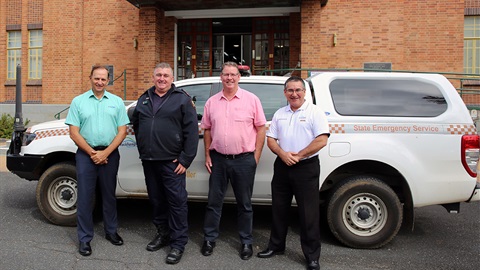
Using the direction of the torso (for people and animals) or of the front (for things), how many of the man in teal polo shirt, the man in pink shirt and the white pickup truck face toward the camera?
2

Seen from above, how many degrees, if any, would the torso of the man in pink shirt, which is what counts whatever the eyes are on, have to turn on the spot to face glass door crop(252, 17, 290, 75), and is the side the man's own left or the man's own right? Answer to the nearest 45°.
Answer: approximately 180°

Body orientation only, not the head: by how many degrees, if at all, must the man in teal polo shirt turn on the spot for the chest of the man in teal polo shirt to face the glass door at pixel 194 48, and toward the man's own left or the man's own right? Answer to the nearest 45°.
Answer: approximately 180°

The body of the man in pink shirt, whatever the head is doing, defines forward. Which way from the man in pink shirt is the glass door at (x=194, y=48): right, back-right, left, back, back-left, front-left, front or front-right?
back

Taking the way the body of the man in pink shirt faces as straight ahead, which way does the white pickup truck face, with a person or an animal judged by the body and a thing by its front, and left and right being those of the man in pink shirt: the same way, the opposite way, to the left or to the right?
to the right

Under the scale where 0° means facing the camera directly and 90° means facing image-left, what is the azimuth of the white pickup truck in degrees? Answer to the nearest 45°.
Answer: approximately 90°
